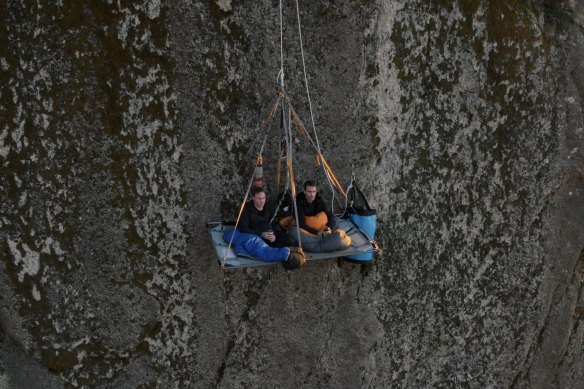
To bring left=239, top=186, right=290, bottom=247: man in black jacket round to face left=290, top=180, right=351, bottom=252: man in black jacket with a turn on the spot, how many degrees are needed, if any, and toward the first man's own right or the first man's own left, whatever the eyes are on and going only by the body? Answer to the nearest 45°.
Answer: approximately 45° to the first man's own left

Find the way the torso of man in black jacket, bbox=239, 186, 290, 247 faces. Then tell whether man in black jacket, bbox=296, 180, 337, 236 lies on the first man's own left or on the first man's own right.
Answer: on the first man's own left
